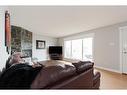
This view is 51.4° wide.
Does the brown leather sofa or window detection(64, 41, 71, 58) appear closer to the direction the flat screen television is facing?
the brown leather sofa

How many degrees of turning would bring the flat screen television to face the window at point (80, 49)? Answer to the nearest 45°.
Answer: approximately 45° to its left

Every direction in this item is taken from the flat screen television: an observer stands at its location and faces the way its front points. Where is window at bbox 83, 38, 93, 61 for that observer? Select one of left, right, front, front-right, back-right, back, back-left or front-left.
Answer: front-left

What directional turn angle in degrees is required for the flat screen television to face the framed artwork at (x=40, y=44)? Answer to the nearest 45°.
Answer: approximately 45° to its right

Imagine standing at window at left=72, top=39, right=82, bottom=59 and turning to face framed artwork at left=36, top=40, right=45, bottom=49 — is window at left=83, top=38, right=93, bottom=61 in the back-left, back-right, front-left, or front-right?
back-left

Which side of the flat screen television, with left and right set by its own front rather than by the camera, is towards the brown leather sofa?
front

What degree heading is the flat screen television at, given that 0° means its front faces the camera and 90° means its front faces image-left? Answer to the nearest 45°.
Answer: approximately 0°
